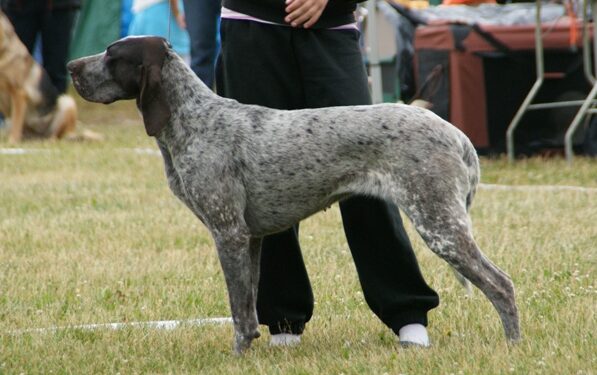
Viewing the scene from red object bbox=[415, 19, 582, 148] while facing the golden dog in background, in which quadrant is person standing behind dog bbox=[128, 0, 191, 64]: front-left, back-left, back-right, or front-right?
front-right

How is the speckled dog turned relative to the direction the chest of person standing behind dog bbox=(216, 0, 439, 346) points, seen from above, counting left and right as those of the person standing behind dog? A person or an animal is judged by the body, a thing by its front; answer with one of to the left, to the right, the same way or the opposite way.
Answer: to the right

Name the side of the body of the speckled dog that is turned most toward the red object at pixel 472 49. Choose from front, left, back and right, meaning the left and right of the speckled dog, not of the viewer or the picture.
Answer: right

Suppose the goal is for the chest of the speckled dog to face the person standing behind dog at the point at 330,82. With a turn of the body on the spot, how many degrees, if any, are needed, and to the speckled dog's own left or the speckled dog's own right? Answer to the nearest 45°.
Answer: approximately 135° to the speckled dog's own right

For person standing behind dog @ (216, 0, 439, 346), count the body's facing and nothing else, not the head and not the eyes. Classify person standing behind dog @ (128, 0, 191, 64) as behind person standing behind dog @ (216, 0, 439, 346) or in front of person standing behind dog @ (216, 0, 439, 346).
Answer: behind

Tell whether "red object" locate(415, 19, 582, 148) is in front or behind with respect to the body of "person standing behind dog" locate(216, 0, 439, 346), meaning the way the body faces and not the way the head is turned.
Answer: behind

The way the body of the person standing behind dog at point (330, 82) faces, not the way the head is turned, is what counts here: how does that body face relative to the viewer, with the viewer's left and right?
facing the viewer

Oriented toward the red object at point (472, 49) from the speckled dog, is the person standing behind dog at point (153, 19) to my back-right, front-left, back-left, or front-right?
front-left

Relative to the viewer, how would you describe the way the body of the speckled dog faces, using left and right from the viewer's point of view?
facing to the left of the viewer

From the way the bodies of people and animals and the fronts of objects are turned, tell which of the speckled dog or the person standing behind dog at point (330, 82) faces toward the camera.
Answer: the person standing behind dog

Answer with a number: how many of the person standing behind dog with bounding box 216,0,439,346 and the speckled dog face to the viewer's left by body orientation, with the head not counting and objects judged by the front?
1

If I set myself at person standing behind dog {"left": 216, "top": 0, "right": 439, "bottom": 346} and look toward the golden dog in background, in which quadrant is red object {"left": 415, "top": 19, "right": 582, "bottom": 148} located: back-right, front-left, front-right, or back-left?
front-right

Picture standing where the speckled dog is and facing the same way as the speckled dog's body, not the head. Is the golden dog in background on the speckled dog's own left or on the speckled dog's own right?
on the speckled dog's own right

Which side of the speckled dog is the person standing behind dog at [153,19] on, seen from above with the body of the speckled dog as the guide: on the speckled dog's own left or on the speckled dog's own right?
on the speckled dog's own right

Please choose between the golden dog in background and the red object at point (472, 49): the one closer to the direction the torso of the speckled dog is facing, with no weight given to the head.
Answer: the golden dog in background

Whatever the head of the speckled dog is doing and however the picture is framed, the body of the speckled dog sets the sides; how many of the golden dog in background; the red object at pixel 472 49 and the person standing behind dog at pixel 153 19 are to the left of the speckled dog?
0
